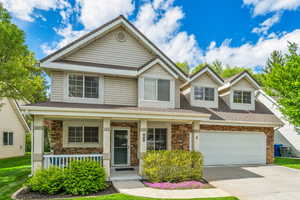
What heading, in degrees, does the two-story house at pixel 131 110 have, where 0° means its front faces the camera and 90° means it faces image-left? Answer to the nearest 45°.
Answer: approximately 0°

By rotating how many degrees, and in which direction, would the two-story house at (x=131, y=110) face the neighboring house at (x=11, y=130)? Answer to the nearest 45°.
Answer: approximately 135° to its right

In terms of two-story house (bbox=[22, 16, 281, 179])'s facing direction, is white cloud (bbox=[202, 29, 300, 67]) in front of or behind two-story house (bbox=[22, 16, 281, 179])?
behind

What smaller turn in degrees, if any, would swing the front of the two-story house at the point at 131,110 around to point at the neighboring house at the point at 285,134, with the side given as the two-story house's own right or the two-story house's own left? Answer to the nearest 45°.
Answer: approximately 135° to the two-story house's own left

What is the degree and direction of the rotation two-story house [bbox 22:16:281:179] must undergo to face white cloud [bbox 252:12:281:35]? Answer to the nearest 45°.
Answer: approximately 135° to its left

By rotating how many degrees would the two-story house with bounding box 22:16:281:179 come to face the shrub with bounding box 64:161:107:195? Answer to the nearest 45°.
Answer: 0° — it already faces it

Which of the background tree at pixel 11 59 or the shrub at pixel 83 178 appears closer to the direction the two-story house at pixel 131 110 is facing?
the shrub
